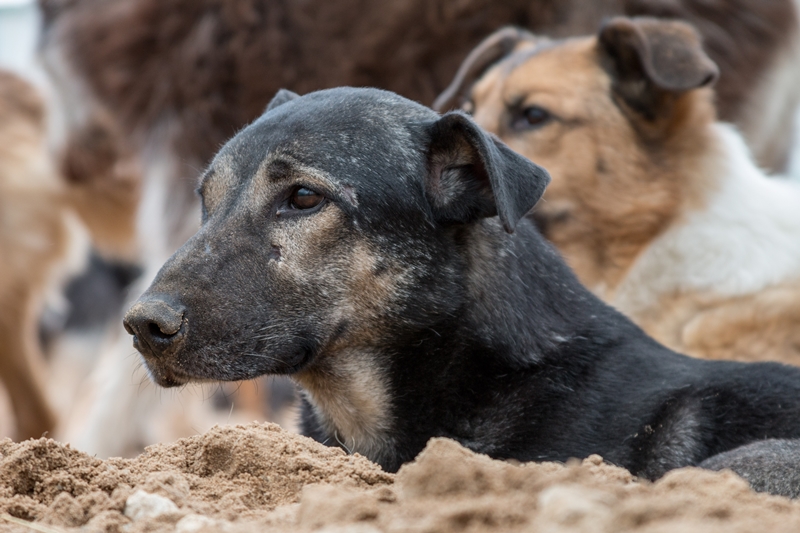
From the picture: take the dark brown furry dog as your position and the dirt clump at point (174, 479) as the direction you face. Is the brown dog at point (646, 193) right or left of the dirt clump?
left

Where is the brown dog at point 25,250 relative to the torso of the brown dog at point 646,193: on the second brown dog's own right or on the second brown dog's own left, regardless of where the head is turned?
on the second brown dog's own right

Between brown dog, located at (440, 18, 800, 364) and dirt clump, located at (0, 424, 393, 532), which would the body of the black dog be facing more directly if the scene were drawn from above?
the dirt clump

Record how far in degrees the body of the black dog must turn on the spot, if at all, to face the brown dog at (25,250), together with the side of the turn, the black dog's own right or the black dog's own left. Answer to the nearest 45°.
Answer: approximately 45° to the black dog's own right

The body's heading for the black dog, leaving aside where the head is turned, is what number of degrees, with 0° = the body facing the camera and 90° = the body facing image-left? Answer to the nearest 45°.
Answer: approximately 90°

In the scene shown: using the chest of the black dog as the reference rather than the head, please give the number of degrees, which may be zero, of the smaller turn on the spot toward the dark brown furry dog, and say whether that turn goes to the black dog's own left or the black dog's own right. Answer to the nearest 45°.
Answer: approximately 90° to the black dog's own right

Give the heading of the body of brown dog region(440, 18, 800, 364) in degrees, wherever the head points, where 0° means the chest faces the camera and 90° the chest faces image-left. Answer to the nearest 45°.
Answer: approximately 45°
